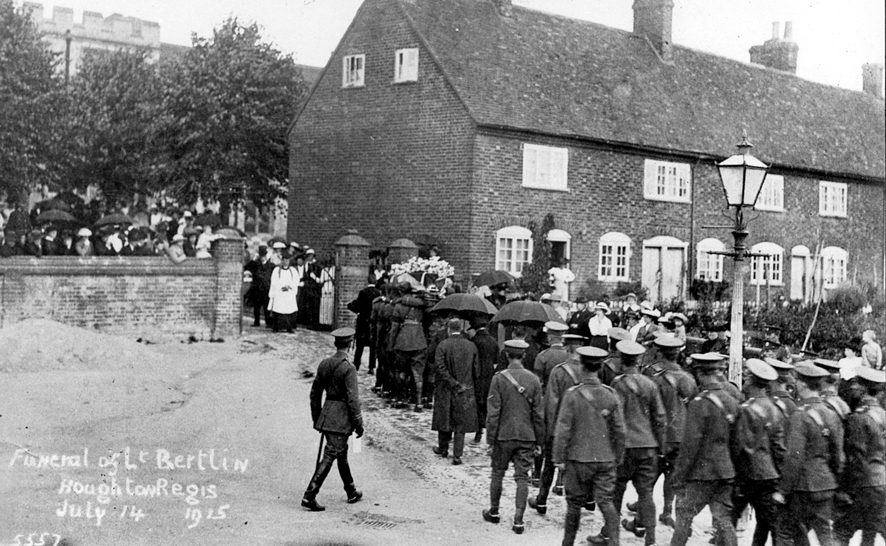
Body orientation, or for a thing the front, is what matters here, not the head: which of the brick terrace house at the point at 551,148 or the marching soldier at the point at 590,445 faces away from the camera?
the marching soldier

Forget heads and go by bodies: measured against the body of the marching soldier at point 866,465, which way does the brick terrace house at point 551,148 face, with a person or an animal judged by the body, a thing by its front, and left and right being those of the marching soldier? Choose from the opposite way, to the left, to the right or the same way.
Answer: the opposite way

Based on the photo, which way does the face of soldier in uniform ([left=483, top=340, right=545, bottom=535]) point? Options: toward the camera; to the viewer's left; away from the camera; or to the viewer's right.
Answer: away from the camera

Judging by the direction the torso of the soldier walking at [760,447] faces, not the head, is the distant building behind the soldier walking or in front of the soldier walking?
in front

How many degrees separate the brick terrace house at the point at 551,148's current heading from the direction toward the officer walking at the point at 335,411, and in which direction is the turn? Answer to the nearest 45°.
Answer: approximately 45° to its right

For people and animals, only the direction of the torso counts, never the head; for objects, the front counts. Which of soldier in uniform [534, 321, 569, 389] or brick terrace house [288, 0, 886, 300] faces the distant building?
the soldier in uniform

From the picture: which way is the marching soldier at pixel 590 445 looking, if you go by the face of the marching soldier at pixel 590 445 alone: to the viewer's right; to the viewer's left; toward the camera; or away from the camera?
away from the camera

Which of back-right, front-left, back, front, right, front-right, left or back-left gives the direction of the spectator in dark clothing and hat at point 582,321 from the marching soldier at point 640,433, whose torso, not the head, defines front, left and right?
front-right

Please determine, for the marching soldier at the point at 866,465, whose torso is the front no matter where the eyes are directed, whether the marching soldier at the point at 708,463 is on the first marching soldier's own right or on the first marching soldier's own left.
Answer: on the first marching soldier's own left

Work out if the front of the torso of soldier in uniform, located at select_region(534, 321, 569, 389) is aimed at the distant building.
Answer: yes

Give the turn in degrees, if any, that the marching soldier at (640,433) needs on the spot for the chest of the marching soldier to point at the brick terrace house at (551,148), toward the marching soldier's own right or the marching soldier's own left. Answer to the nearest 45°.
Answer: approximately 45° to the marching soldier's own right

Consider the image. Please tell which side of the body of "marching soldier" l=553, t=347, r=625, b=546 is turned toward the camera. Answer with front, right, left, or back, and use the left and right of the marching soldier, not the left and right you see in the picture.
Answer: back
